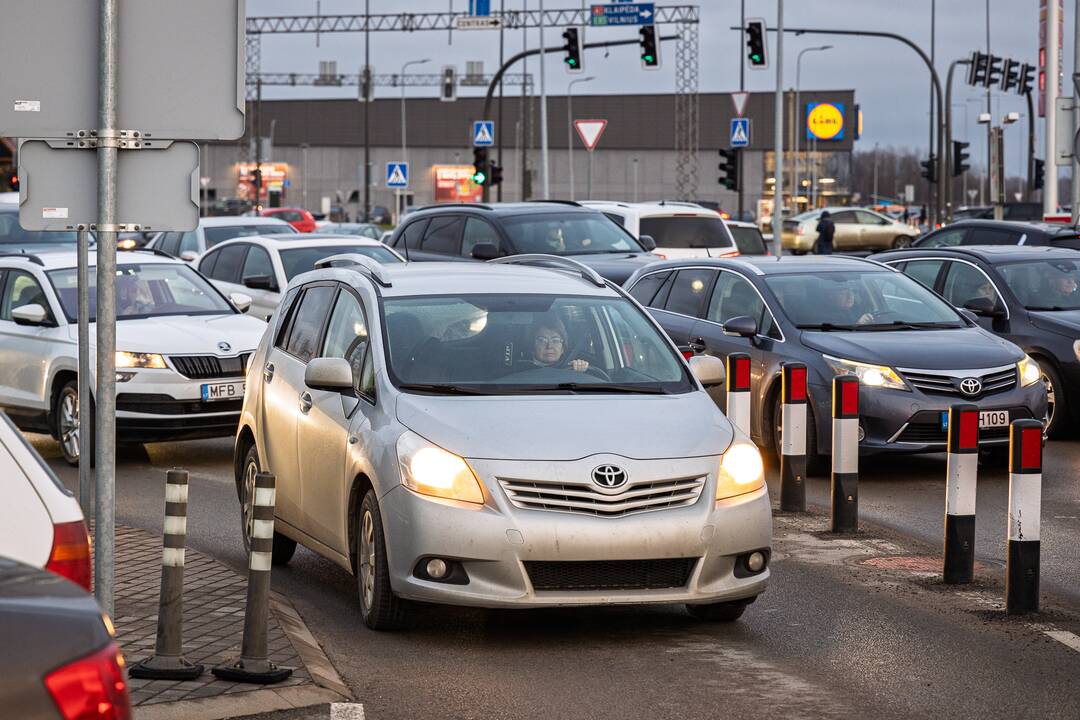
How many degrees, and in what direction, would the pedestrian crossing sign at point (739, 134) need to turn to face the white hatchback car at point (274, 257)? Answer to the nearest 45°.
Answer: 0° — it already faces it

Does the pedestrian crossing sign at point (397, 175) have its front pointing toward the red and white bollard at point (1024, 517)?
yes

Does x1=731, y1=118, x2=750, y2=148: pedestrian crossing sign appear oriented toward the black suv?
yes

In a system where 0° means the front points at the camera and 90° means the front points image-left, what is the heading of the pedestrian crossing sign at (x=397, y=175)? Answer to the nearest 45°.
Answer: approximately 0°

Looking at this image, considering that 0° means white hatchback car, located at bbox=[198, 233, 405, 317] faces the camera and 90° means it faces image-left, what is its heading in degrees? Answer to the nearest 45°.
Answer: approximately 315°

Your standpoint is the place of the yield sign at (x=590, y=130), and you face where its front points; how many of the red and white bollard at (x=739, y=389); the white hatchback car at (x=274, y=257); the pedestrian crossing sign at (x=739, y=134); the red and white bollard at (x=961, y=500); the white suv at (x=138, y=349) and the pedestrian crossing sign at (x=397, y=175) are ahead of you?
4

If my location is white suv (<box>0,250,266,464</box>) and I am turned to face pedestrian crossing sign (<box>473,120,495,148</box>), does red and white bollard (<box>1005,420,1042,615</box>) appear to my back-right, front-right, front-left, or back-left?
back-right

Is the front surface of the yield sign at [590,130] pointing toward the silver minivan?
yes

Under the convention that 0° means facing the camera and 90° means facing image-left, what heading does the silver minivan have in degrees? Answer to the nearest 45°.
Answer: approximately 315°

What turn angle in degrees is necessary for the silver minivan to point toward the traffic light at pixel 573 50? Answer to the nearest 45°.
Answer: approximately 135° to its left

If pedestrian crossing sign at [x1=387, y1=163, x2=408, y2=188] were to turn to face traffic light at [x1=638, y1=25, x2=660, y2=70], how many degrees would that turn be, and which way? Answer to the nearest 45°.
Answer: approximately 45° to its left

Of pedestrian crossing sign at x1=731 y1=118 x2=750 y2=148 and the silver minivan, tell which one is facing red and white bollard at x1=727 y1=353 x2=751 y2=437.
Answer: the pedestrian crossing sign
